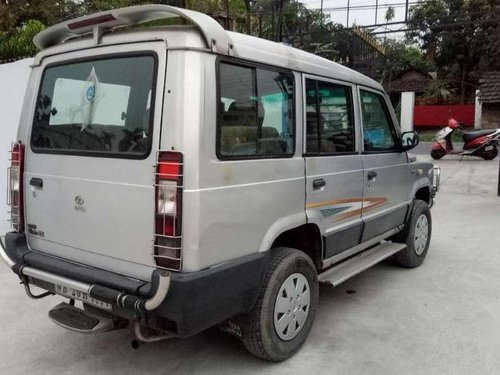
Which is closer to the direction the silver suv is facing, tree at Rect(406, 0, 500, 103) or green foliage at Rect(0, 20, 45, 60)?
the tree

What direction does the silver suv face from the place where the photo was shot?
facing away from the viewer and to the right of the viewer

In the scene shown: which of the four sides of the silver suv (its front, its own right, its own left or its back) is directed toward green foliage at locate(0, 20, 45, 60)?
left

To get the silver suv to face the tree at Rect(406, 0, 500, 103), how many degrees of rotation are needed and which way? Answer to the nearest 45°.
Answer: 0° — it already faces it

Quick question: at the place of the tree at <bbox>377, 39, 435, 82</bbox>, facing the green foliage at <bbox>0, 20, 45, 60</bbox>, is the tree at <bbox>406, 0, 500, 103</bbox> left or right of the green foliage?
left

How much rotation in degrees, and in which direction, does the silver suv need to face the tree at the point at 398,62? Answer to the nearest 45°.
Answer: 0° — it already faces it
